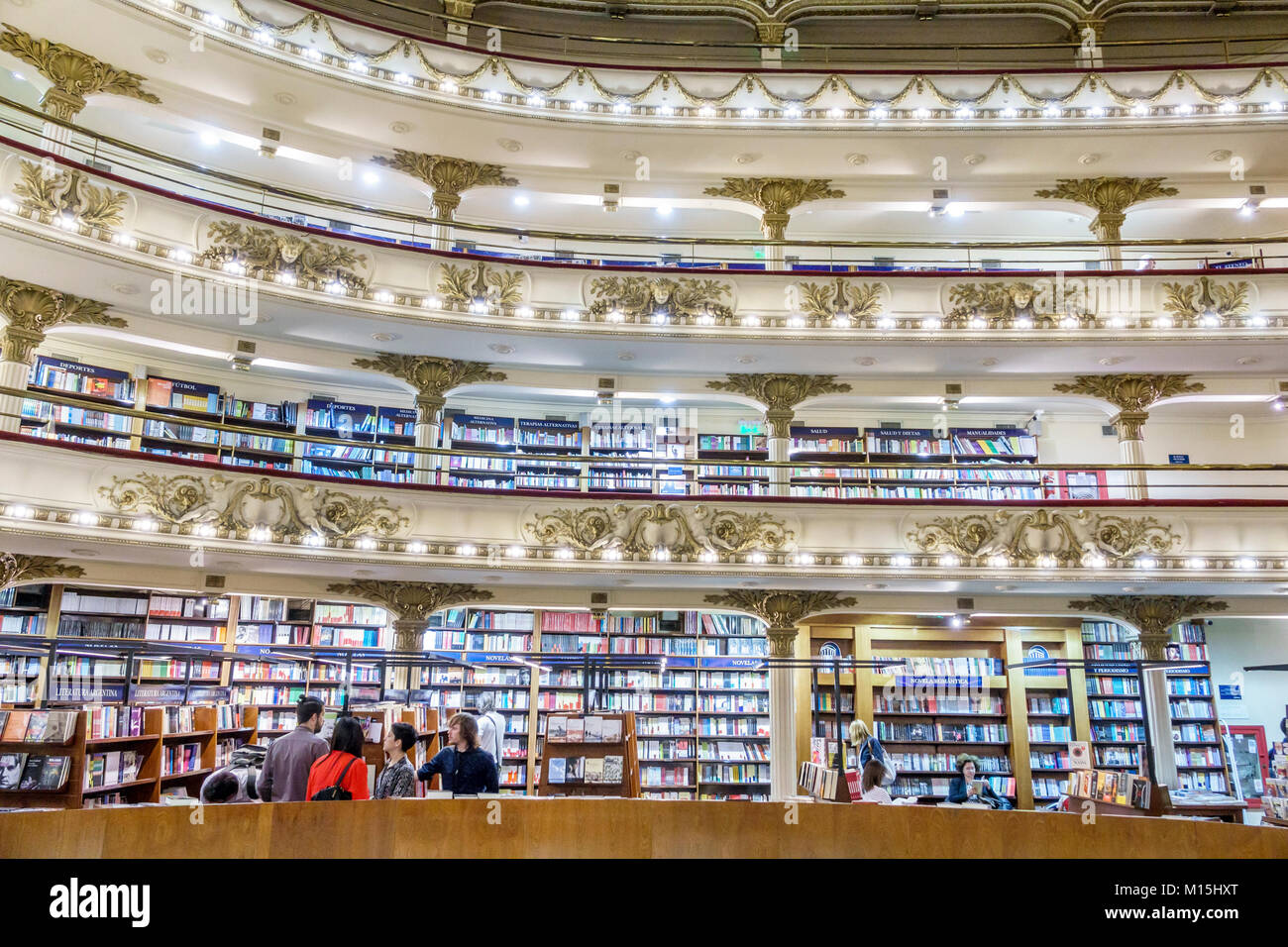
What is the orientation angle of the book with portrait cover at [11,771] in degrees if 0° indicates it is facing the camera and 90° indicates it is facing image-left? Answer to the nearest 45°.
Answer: approximately 0°

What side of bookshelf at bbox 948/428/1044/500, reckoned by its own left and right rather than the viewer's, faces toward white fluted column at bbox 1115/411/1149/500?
left

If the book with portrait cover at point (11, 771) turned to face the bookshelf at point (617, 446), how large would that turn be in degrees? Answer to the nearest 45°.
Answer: approximately 135° to its left

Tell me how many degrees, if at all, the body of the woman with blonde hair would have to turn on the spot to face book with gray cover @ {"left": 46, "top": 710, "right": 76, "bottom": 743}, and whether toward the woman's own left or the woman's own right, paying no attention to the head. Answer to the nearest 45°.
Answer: approximately 45° to the woman's own left

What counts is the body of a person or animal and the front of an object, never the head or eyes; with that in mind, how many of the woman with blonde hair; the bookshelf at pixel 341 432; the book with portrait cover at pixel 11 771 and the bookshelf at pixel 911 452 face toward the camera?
3

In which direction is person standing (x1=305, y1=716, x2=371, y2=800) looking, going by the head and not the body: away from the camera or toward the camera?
away from the camera

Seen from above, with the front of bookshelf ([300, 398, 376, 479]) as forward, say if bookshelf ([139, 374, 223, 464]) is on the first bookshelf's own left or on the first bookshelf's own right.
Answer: on the first bookshelf's own right

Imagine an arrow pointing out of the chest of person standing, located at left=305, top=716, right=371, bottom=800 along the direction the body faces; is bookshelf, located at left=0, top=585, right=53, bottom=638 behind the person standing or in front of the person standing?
in front

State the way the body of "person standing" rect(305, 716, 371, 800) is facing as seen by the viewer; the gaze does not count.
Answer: away from the camera

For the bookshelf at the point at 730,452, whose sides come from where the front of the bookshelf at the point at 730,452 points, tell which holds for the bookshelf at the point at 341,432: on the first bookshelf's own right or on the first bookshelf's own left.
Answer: on the first bookshelf's own right

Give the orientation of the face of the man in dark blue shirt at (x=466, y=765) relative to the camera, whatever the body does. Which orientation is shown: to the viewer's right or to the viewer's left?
to the viewer's left

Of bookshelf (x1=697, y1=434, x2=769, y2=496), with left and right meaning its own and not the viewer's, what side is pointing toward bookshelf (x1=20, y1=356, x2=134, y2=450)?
right
